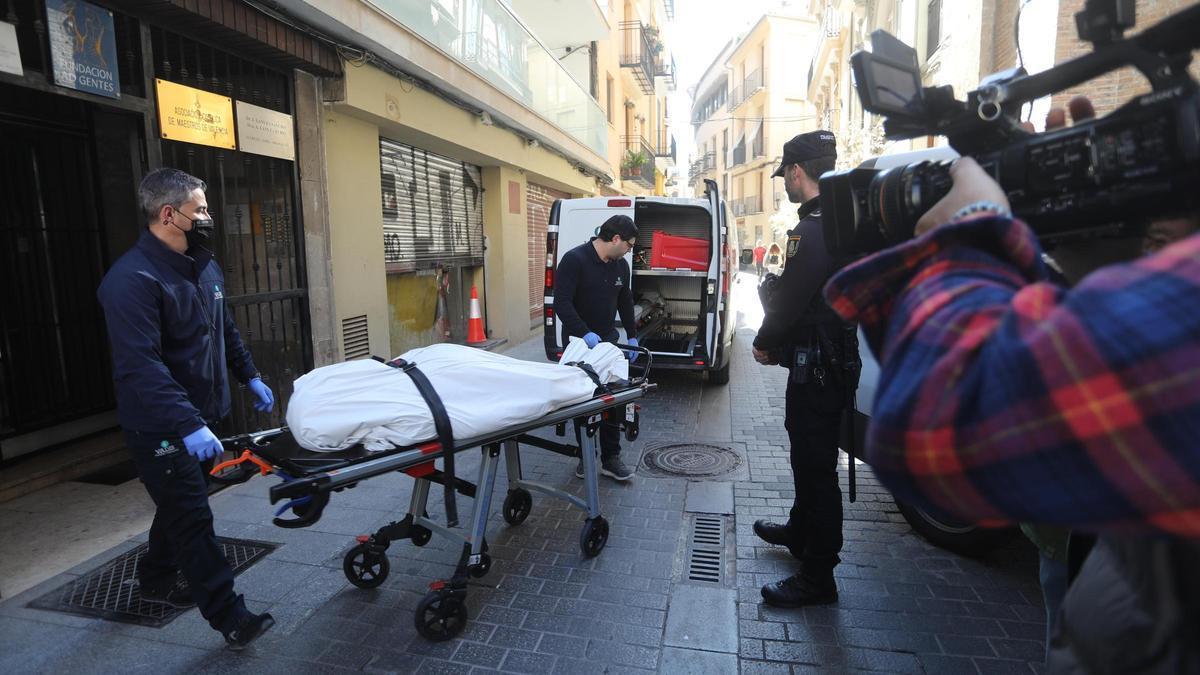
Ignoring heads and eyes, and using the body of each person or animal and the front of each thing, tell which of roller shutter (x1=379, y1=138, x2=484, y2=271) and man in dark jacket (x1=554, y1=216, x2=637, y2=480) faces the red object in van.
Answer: the roller shutter

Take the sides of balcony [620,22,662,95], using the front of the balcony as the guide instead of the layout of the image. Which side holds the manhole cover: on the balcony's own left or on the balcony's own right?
on the balcony's own right

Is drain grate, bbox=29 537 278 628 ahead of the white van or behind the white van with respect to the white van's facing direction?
behind

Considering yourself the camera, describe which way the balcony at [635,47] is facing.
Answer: facing to the right of the viewer

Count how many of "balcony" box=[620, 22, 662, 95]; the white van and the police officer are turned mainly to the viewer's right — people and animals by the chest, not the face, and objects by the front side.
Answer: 1

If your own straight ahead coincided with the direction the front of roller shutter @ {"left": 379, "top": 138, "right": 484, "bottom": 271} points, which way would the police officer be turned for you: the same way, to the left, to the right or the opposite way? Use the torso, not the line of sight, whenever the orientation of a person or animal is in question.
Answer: the opposite way

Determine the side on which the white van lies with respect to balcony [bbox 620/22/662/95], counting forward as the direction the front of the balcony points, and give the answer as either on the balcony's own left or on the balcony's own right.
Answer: on the balcony's own right

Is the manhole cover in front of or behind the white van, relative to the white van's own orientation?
behind

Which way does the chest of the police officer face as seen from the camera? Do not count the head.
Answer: to the viewer's left

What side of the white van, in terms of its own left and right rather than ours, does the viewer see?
back

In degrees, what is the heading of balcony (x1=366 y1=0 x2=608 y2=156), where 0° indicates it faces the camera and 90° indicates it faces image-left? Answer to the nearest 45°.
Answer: approximately 315°

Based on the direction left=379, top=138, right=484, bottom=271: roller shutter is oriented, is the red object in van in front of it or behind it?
in front

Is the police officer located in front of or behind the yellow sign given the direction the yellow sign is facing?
in front

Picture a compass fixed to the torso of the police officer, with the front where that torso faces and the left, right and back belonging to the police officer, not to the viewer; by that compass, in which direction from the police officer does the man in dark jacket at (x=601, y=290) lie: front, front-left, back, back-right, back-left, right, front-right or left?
front-right

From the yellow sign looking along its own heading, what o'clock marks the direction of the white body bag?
The white body bag is roughly at 1 o'clock from the yellow sign.
